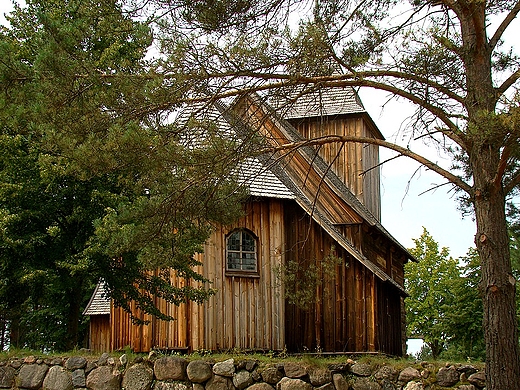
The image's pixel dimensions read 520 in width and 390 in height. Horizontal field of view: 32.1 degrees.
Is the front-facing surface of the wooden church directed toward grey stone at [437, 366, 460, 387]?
no
